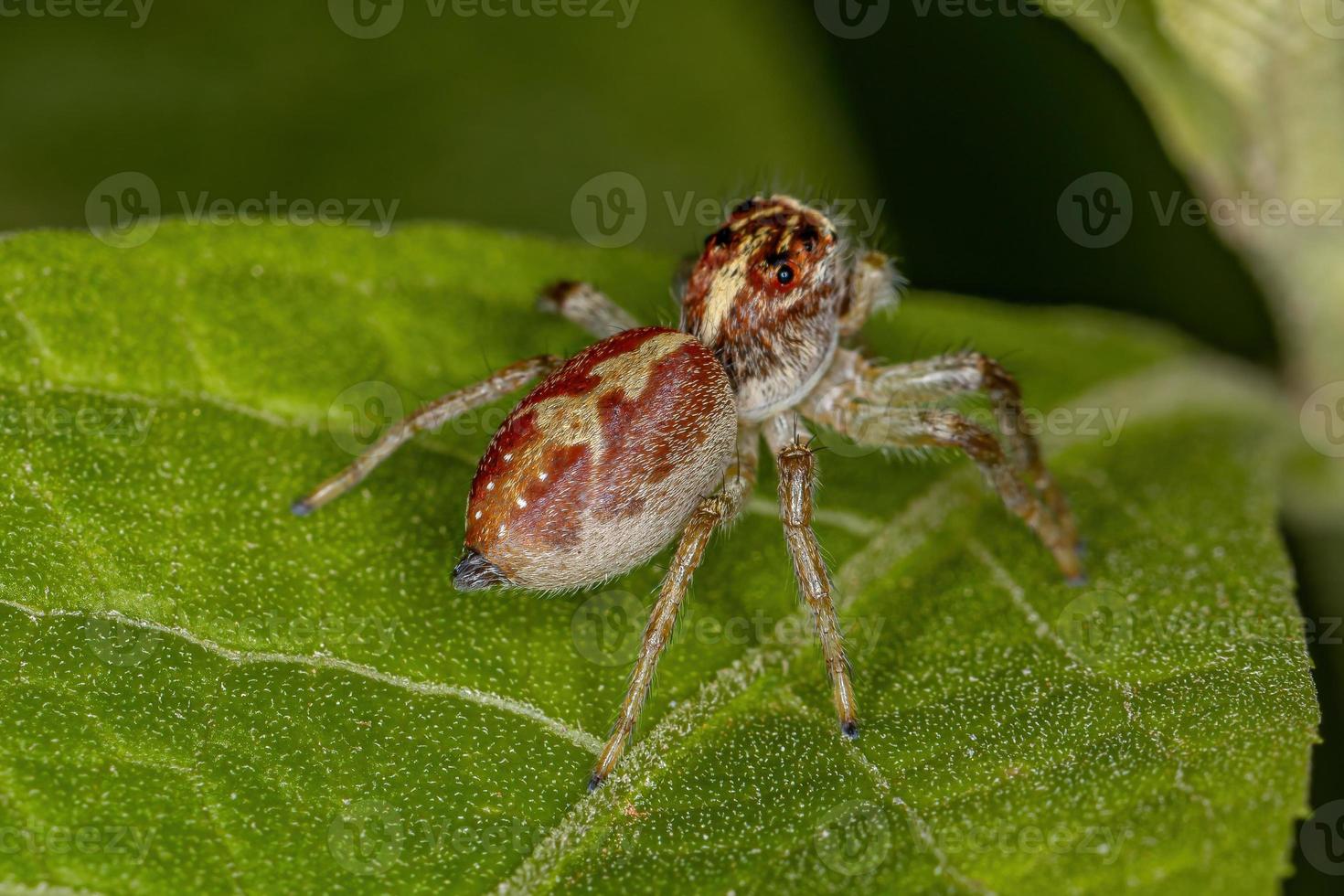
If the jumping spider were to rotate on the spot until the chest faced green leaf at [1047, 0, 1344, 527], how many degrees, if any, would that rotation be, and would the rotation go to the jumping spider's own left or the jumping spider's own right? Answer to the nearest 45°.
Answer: approximately 45° to the jumping spider's own right

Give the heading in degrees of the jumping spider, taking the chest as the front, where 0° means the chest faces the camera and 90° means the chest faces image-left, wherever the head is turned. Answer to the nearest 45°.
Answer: approximately 225°
